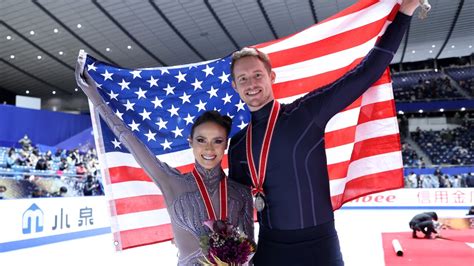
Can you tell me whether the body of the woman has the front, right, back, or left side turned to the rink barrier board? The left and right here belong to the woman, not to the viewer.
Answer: back

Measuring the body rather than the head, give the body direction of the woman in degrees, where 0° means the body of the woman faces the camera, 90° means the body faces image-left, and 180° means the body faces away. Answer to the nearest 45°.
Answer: approximately 0°

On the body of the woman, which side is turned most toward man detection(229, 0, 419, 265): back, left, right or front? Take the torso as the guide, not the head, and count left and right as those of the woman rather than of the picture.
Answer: left

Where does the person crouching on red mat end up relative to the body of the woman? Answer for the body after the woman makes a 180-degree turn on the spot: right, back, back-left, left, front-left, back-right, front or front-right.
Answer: front-right

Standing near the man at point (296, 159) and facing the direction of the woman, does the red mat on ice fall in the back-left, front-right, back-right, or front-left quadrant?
back-right

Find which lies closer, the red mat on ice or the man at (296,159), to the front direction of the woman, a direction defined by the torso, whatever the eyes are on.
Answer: the man

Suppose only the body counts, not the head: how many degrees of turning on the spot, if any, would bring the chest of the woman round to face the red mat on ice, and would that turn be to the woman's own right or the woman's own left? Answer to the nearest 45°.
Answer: approximately 135° to the woman's own left

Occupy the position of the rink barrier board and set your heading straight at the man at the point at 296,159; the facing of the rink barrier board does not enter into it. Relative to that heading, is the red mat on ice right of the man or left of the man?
left
